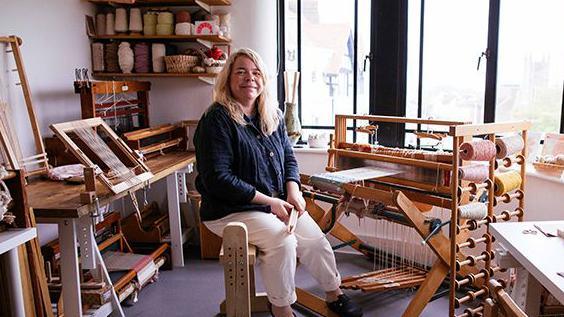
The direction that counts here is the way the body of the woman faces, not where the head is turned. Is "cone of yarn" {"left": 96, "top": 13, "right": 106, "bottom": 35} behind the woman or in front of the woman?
behind

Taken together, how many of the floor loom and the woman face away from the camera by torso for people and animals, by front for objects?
0

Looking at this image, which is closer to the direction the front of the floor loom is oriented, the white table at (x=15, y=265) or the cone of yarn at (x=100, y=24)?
the white table

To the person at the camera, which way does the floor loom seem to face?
facing the viewer and to the left of the viewer

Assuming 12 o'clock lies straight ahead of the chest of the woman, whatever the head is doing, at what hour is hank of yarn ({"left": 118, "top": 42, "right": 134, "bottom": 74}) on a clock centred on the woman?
The hank of yarn is roughly at 6 o'clock from the woman.

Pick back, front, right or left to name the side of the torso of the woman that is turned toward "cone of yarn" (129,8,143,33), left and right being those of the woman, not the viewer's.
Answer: back

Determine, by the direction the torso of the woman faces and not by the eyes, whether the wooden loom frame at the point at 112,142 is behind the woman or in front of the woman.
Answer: behind

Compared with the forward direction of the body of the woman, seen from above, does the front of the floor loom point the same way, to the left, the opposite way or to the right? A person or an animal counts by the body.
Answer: to the right

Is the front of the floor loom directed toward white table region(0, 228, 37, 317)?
yes

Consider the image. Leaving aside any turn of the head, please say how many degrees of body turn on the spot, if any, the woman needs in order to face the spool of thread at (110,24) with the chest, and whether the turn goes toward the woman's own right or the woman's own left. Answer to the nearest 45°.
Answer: approximately 180°

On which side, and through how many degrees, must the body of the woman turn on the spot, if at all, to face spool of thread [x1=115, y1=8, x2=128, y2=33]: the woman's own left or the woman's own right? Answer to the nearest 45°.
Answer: approximately 180°

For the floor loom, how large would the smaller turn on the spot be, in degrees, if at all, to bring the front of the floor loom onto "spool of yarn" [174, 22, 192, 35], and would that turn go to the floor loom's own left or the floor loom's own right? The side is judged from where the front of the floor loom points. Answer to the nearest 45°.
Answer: approximately 45° to the floor loom's own right
